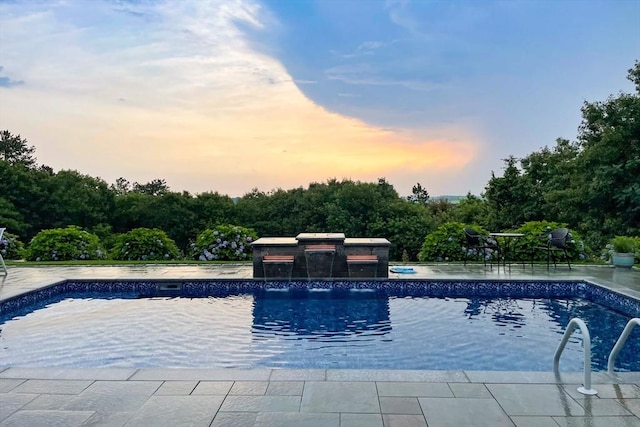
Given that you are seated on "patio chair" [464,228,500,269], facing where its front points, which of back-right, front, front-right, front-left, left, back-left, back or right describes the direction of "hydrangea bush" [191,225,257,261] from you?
back-right

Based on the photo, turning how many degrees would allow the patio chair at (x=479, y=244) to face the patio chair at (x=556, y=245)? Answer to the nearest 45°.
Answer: approximately 45° to its left

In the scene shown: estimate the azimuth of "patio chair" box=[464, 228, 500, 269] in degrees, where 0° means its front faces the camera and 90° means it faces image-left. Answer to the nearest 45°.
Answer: approximately 315°

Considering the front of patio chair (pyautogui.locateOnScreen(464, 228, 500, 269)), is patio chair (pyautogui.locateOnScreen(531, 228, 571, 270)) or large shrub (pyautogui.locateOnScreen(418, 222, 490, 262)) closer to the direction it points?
the patio chair

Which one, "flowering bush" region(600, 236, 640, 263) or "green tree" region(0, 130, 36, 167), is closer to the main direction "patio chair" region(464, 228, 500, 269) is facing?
the flowering bush

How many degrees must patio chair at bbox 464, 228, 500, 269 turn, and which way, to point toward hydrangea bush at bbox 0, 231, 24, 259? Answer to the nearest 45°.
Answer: approximately 135° to its right

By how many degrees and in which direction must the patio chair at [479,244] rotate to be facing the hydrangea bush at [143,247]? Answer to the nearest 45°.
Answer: approximately 135° to its right

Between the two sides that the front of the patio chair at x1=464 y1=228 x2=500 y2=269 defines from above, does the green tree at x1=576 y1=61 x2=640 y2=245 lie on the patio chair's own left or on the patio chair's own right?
on the patio chair's own left

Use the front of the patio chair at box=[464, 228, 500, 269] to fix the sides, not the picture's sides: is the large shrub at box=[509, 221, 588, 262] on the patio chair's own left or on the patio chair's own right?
on the patio chair's own left
